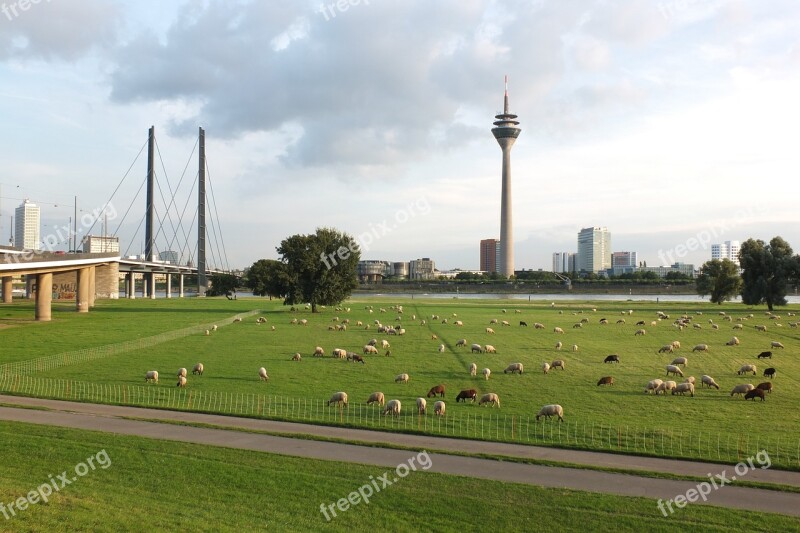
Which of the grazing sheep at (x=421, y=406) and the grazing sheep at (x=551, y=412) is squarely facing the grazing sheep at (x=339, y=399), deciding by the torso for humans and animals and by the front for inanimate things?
the grazing sheep at (x=551, y=412)

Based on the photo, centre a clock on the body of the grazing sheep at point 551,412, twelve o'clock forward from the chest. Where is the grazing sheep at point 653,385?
the grazing sheep at point 653,385 is roughly at 4 o'clock from the grazing sheep at point 551,412.

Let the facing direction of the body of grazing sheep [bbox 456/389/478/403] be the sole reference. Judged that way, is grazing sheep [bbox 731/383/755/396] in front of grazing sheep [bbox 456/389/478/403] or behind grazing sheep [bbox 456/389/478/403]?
behind

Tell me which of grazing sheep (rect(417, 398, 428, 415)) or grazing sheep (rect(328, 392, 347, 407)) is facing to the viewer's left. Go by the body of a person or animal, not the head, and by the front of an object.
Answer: grazing sheep (rect(328, 392, 347, 407))

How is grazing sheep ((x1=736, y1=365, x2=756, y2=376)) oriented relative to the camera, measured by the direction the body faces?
to the viewer's left

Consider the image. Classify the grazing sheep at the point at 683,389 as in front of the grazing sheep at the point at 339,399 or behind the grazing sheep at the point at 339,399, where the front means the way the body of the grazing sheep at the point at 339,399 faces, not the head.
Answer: behind

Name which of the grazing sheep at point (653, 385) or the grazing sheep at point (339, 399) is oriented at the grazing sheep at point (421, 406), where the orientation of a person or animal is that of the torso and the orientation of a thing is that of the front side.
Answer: the grazing sheep at point (653, 385)

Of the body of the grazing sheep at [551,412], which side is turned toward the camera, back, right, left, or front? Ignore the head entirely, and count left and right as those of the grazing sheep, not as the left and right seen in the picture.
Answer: left

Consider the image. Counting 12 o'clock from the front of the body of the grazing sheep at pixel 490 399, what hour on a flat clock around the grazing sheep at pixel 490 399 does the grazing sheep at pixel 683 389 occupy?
the grazing sheep at pixel 683 389 is roughly at 5 o'clock from the grazing sheep at pixel 490 399.

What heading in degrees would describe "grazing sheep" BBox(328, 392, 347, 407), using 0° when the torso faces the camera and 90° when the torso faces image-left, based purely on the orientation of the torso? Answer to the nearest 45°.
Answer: approximately 90°

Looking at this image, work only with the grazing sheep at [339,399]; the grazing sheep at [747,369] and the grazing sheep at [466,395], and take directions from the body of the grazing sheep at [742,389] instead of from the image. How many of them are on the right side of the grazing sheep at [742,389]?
1
